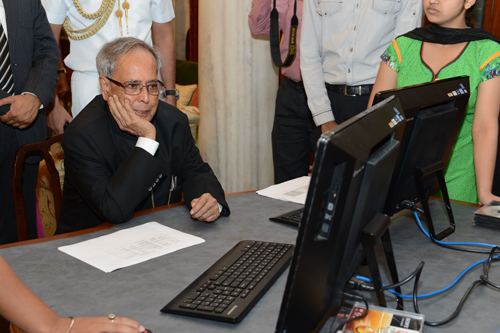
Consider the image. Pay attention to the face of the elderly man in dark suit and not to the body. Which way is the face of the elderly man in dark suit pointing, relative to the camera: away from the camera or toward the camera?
toward the camera

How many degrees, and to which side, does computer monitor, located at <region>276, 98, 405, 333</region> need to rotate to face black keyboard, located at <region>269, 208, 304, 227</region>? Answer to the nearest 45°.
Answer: approximately 45° to its right

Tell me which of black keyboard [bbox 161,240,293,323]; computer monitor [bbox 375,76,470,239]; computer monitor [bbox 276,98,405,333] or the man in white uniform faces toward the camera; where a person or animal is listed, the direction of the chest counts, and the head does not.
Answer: the man in white uniform

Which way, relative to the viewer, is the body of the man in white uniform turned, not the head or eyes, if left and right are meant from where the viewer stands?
facing the viewer

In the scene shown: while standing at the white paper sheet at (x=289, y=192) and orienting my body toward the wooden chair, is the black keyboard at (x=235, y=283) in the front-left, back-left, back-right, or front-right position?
front-left

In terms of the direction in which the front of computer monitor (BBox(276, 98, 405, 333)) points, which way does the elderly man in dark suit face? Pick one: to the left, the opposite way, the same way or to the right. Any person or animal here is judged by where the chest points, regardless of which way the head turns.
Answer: the opposite way

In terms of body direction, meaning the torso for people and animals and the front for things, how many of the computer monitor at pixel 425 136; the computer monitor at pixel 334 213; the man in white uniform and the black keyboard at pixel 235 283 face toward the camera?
1

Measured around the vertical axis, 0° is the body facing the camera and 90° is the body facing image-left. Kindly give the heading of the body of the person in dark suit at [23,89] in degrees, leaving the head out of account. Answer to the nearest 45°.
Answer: approximately 0°

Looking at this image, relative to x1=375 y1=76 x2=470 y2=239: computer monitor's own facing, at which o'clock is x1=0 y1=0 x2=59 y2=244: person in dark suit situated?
The person in dark suit is roughly at 11 o'clock from the computer monitor.

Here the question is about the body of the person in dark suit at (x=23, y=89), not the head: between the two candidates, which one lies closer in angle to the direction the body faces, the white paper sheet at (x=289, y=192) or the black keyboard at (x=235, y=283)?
the black keyboard

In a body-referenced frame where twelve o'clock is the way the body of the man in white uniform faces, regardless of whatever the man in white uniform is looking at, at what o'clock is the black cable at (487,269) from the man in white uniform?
The black cable is roughly at 11 o'clock from the man in white uniform.

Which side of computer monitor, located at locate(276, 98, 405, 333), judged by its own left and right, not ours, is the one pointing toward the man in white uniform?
front

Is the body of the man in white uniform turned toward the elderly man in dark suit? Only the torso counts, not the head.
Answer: yes

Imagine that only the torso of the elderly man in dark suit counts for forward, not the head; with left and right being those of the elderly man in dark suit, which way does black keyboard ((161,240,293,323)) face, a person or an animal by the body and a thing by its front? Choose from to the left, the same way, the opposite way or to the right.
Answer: the opposite way

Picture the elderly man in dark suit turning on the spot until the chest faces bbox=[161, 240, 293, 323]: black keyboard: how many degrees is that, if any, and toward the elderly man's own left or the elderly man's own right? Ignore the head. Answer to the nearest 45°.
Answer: approximately 45° to the elderly man's own right

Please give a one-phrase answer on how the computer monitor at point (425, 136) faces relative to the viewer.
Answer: facing away from the viewer and to the left of the viewer

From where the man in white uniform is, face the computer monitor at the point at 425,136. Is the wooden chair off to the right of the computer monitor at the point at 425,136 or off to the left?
right

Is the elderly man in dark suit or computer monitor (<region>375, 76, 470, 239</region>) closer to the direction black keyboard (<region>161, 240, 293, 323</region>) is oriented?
the elderly man in dark suit
